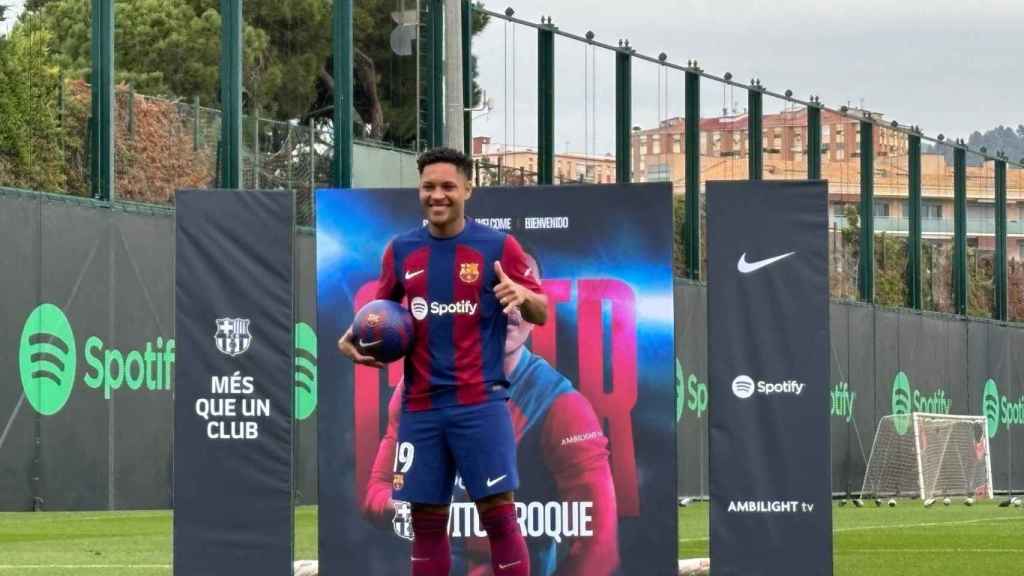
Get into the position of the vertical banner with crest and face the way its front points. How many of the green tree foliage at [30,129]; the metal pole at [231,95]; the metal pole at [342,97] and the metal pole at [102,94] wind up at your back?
4

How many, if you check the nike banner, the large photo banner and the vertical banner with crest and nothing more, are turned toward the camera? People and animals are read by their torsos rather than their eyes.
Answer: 3

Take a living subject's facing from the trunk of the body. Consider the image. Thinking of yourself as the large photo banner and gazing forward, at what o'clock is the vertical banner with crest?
The vertical banner with crest is roughly at 3 o'clock from the large photo banner.

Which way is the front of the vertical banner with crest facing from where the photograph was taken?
facing the viewer

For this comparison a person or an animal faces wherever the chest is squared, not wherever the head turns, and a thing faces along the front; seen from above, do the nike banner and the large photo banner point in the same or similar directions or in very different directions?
same or similar directions

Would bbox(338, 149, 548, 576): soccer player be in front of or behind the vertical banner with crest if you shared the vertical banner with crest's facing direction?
in front

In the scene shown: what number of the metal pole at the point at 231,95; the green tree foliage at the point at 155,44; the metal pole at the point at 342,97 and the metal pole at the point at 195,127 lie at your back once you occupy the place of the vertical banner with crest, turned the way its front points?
4

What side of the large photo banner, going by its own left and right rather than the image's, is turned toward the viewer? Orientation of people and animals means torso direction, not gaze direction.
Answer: front

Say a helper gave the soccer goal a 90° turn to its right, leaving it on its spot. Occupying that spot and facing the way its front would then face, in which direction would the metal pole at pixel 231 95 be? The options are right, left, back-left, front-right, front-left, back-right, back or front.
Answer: front

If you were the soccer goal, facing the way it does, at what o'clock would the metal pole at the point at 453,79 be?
The metal pole is roughly at 2 o'clock from the soccer goal.

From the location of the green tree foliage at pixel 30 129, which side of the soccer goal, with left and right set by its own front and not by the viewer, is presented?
right

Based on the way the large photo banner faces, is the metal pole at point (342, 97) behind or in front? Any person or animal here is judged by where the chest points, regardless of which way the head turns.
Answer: behind

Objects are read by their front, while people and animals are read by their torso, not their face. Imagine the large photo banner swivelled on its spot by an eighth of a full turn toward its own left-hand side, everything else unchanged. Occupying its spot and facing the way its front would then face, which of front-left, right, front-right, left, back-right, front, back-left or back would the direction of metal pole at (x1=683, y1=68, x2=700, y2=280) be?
back-left
